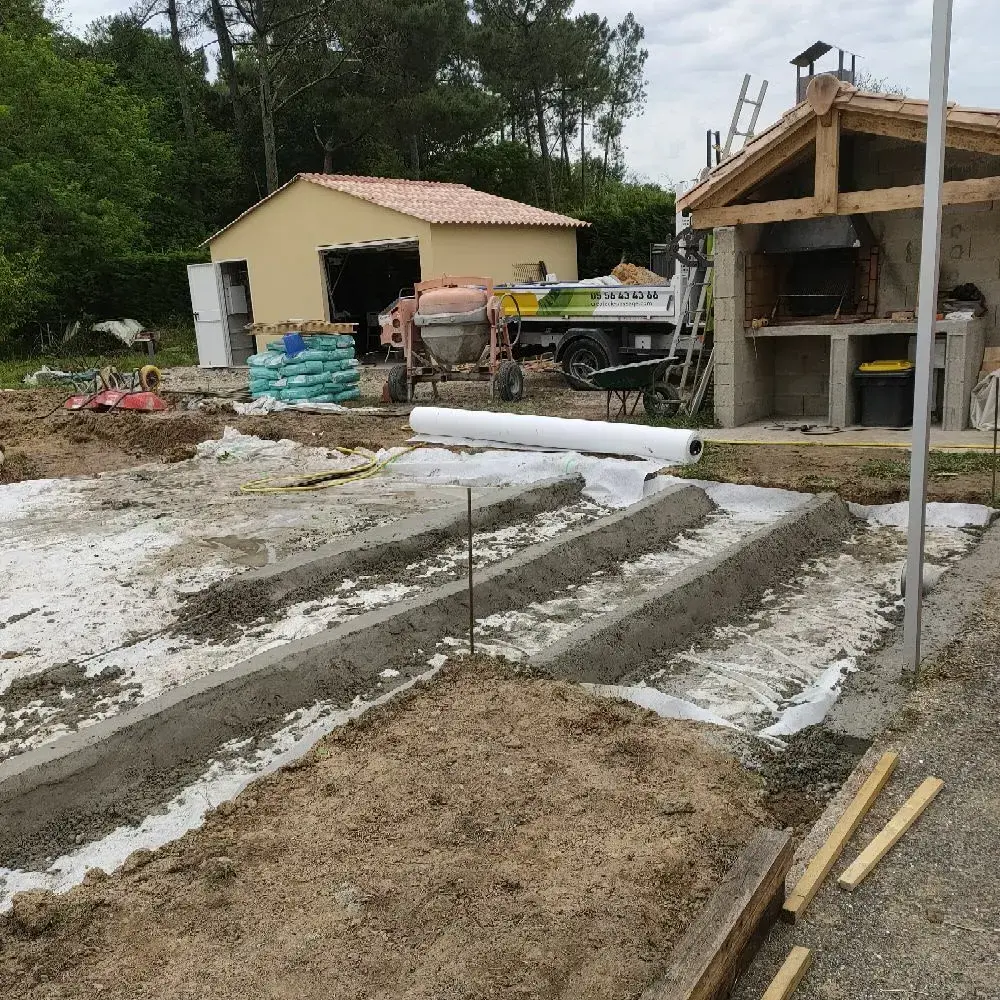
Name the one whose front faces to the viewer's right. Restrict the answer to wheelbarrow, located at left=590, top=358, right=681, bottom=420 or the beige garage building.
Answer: the wheelbarrow

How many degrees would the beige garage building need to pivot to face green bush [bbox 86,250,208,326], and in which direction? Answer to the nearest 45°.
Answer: approximately 90° to its right

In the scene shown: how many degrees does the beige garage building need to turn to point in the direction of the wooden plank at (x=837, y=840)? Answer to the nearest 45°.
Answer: approximately 45° to its left

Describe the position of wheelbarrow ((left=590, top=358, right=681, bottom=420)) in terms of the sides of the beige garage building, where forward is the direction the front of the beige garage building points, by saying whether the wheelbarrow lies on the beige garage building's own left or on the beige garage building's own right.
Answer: on the beige garage building's own left

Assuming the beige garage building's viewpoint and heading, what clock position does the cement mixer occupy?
The cement mixer is roughly at 10 o'clock from the beige garage building.

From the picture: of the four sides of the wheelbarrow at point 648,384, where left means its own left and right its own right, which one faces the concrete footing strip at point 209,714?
right

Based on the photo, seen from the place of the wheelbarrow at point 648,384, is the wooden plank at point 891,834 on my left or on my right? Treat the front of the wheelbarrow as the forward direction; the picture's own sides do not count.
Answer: on my right

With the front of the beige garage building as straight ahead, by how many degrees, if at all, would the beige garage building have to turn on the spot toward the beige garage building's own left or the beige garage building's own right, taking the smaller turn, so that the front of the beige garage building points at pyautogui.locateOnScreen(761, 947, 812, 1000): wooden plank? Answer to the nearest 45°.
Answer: approximately 45° to the beige garage building's own left

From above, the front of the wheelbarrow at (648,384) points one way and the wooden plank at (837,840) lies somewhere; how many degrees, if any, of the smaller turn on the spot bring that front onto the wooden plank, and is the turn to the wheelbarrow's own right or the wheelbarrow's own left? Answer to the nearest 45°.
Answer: approximately 90° to the wheelbarrow's own right

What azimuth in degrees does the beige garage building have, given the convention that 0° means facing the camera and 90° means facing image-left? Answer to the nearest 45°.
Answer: approximately 45°

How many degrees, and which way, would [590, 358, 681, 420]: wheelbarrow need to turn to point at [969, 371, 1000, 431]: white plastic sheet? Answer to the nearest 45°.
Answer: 0° — it already faces it

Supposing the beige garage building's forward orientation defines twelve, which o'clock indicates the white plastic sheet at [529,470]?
The white plastic sheet is roughly at 10 o'clock from the beige garage building.

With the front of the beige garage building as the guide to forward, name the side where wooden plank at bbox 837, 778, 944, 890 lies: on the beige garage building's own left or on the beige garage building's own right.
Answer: on the beige garage building's own left

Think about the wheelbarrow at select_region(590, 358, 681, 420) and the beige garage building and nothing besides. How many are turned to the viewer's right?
1

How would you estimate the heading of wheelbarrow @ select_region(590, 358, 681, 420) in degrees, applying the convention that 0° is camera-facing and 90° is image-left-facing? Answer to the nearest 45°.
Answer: approximately 270°
